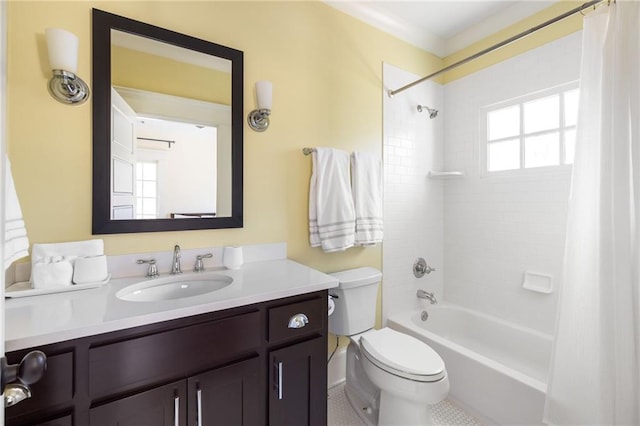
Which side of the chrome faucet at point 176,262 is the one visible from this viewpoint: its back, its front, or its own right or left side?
front

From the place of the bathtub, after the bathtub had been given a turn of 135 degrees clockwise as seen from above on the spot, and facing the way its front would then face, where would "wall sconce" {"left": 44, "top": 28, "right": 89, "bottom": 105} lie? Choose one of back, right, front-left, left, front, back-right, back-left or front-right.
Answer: back-left

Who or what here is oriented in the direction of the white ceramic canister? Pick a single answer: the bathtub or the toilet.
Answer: the bathtub

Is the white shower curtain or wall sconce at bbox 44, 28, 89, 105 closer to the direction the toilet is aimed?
the white shower curtain

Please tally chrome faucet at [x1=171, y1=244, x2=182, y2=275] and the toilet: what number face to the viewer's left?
0

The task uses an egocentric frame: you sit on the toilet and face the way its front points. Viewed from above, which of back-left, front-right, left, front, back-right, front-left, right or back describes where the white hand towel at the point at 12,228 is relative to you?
right

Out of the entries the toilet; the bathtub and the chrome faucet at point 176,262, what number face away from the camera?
0

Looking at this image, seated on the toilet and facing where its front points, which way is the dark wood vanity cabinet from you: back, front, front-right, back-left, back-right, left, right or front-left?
right

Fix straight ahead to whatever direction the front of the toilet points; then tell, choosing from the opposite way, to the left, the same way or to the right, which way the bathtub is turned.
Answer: to the right

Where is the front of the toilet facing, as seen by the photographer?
facing the viewer and to the right of the viewer

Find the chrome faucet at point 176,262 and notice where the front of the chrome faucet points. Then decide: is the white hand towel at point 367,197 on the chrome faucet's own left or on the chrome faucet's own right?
on the chrome faucet's own left

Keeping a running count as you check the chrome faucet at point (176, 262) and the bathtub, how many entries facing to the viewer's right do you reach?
0

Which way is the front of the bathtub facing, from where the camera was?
facing the viewer and to the left of the viewer
